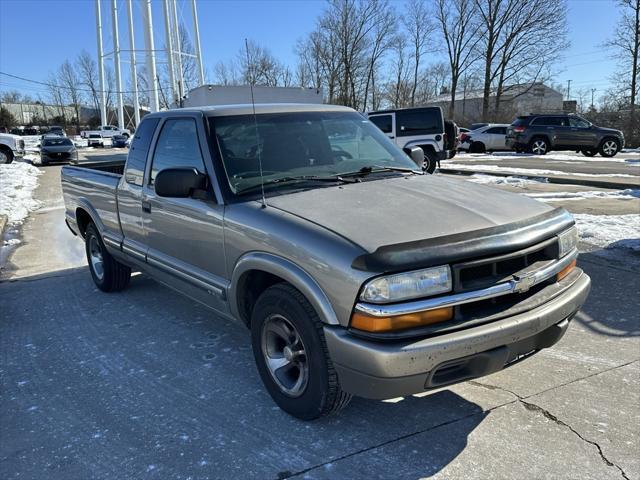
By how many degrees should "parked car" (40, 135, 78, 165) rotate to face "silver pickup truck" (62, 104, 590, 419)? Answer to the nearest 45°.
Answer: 0° — it already faces it

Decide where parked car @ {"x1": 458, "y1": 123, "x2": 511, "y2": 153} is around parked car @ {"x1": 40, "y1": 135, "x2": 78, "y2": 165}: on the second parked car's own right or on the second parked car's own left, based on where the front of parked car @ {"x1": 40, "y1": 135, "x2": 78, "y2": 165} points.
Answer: on the second parked car's own left

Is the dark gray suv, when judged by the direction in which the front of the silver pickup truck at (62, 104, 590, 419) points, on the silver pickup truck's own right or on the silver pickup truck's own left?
on the silver pickup truck's own left

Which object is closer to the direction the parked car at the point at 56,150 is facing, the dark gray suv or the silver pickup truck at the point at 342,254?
the silver pickup truck

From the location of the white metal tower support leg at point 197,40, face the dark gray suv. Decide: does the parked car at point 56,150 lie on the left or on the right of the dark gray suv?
right

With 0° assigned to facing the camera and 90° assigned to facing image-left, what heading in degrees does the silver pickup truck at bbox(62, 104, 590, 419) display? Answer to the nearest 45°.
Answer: approximately 315°

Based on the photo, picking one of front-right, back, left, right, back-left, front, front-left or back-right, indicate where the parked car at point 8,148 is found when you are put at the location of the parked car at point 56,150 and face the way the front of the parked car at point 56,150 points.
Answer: front-right

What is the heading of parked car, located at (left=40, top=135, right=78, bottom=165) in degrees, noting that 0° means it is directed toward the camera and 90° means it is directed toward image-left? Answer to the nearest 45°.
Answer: approximately 0°

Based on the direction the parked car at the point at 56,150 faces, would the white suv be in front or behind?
in front

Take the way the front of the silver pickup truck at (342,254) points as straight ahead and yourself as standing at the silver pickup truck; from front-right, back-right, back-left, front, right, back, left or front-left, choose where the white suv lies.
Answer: back-left
